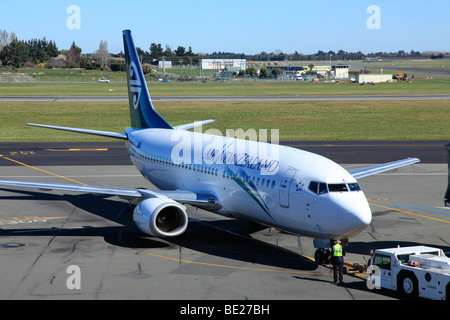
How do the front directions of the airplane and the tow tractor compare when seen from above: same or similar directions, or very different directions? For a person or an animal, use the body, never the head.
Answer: very different directions

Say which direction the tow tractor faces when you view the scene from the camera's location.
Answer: facing away from the viewer and to the left of the viewer

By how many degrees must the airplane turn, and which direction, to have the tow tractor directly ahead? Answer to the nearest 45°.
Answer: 0° — it already faces it

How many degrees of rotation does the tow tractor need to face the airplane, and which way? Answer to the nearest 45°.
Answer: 0° — it already faces it

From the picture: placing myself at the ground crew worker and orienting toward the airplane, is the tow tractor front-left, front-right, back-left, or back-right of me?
back-right

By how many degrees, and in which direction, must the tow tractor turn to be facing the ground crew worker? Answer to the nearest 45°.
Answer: approximately 45° to its left
